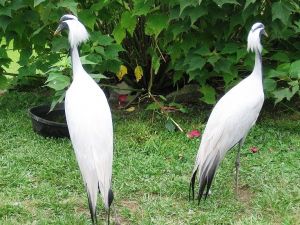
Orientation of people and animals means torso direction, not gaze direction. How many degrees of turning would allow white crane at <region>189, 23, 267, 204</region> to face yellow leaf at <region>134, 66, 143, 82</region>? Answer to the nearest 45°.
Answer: approximately 90° to its left

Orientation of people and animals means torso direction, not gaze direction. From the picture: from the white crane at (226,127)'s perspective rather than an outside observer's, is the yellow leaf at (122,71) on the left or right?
on its left

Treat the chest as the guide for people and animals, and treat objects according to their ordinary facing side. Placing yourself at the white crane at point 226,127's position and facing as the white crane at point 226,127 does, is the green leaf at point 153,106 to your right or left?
on your left

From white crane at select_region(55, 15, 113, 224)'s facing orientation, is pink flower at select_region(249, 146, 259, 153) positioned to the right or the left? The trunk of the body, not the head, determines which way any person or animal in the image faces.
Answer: on its right

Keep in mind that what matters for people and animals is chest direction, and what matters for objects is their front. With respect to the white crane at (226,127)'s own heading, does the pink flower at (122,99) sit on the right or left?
on its left

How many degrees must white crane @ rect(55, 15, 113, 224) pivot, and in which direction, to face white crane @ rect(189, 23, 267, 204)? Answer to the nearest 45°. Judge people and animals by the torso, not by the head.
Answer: approximately 135° to its right

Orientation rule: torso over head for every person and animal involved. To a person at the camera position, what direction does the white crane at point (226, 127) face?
facing away from the viewer and to the right of the viewer
